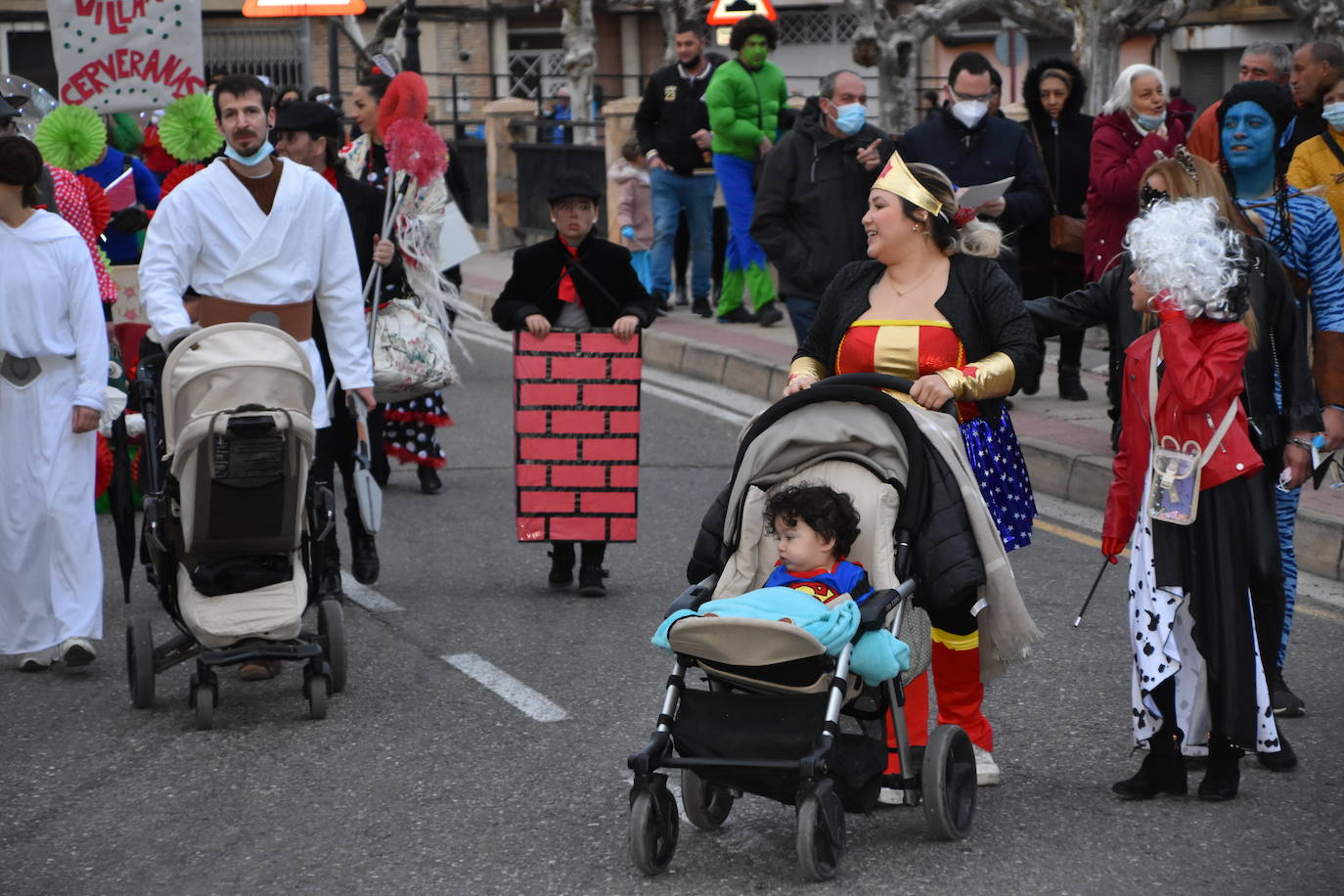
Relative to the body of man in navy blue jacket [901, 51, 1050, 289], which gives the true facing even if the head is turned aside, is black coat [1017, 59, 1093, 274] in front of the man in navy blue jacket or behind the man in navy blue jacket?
behind

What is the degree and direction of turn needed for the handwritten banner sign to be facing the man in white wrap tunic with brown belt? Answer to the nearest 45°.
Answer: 0° — it already faces them

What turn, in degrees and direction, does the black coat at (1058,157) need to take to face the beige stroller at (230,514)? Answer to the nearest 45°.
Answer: approximately 45° to its right

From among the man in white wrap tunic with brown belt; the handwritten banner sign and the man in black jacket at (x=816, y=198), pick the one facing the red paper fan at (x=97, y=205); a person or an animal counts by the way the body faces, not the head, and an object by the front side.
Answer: the handwritten banner sign

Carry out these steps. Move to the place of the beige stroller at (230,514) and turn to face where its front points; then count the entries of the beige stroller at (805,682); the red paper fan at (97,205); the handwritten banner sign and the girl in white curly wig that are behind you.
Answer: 2

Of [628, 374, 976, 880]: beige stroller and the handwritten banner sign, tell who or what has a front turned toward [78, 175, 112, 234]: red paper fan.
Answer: the handwritten banner sign
